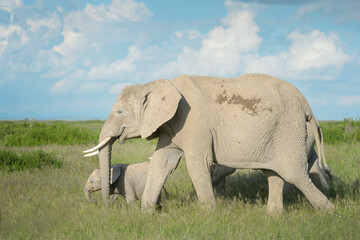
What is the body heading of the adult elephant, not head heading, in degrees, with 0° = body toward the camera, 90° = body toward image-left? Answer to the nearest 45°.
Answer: approximately 90°

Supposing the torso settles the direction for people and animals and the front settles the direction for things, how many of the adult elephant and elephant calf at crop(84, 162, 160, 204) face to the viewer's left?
2

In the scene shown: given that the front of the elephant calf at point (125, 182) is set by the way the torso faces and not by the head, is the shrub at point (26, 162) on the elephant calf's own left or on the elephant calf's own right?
on the elephant calf's own right

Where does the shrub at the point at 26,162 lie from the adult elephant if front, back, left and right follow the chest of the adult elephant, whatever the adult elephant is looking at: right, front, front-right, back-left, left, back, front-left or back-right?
front-right

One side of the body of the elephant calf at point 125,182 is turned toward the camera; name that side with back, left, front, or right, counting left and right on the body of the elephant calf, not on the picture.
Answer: left
